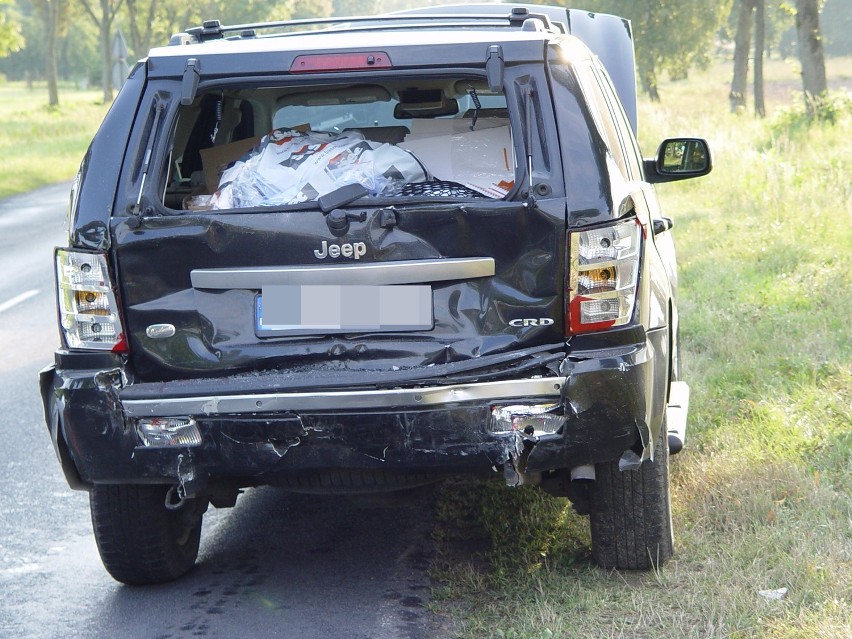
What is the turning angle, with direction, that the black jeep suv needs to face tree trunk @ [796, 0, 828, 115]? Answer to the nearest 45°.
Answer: approximately 45° to its right

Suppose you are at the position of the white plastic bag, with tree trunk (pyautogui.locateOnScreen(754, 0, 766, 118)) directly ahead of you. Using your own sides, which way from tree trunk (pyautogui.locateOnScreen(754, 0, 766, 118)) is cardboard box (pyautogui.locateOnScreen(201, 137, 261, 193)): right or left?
left

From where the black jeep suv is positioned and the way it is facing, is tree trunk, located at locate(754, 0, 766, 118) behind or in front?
in front

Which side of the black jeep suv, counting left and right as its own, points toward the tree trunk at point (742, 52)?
front

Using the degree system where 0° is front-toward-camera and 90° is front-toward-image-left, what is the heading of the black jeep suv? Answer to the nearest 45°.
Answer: approximately 180°
